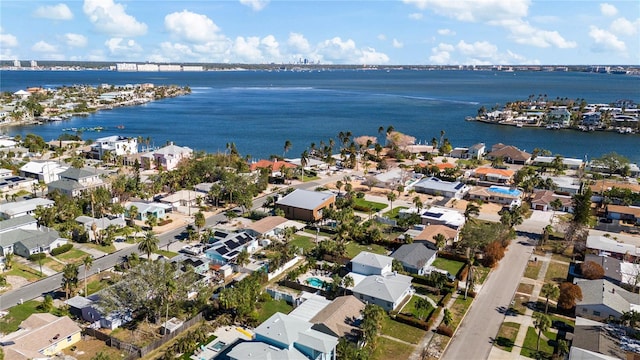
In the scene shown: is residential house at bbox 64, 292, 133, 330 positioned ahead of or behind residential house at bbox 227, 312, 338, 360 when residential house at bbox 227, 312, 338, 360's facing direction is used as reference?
behind

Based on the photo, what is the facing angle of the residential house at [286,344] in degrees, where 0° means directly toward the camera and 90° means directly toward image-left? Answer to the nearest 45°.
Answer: approximately 315°

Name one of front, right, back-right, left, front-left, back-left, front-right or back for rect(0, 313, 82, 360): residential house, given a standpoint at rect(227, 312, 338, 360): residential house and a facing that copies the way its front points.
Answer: back-right

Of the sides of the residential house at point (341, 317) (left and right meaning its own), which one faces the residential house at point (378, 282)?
left

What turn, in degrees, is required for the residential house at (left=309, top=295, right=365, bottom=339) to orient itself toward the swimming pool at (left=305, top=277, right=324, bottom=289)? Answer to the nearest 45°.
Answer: approximately 135° to its left

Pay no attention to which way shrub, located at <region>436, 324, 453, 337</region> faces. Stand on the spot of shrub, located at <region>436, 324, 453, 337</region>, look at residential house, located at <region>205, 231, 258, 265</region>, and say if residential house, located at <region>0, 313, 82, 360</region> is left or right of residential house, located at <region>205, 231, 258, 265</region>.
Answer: left

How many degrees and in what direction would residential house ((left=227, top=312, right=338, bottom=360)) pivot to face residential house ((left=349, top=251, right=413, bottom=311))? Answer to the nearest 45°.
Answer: approximately 90° to its left

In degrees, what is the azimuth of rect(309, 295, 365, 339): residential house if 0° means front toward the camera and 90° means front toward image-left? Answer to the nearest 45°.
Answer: approximately 315°

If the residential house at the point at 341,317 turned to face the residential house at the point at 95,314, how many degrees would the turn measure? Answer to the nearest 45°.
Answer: approximately 135° to its right
